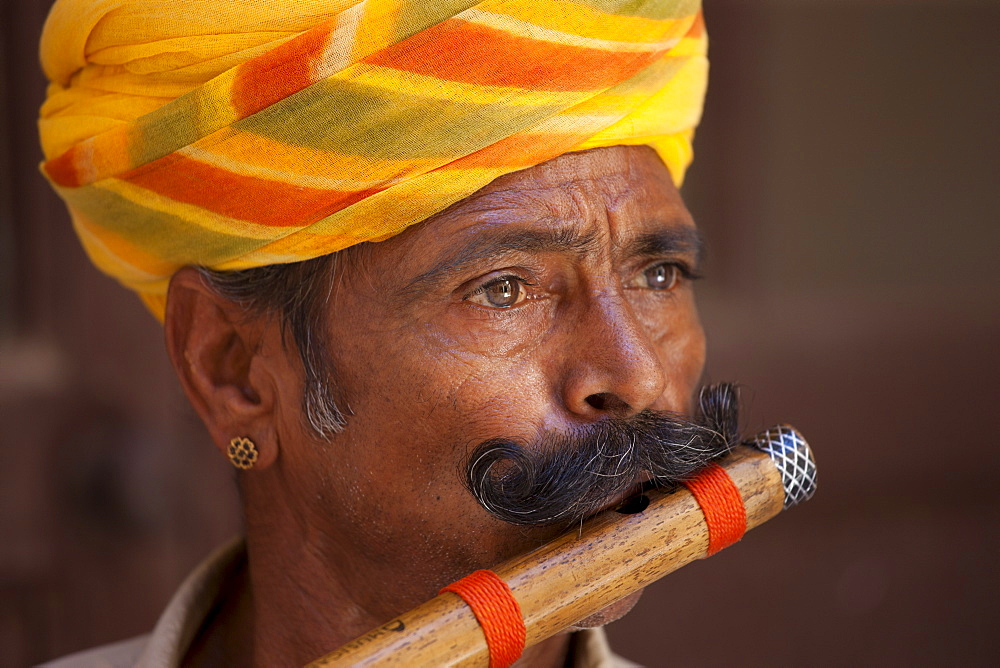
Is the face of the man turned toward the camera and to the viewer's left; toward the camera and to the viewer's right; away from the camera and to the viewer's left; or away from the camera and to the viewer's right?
toward the camera and to the viewer's right

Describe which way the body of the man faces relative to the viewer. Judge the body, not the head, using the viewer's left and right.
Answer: facing the viewer and to the right of the viewer
